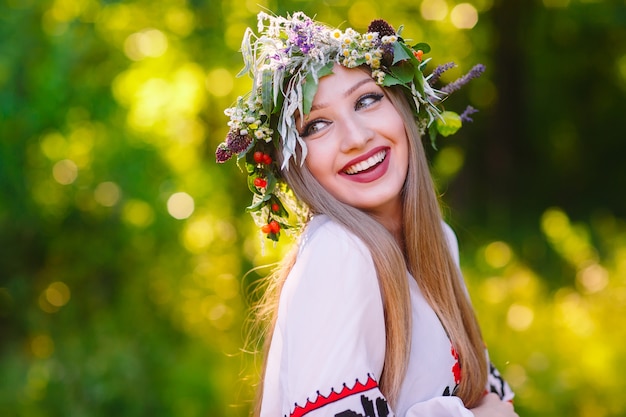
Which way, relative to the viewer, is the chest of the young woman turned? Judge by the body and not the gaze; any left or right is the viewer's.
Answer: facing the viewer and to the right of the viewer
